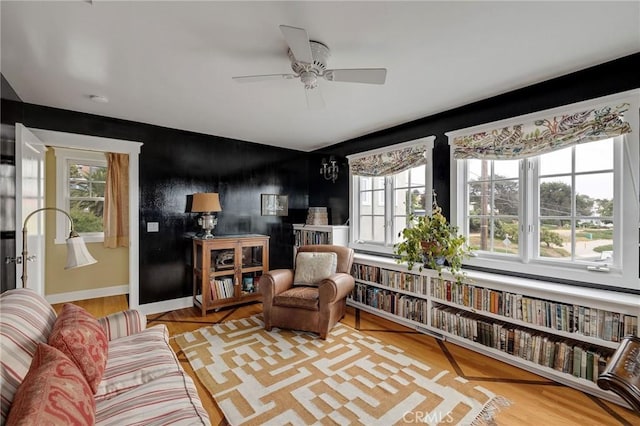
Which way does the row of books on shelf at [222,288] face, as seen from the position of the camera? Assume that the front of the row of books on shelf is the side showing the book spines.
facing the viewer and to the right of the viewer

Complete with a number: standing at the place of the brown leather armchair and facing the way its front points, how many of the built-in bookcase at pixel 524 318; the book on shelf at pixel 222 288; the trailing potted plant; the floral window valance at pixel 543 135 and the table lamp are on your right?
2

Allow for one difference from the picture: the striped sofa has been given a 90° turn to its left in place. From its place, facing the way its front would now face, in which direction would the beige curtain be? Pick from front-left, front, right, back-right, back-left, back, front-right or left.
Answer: front

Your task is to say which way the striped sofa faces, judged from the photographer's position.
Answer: facing to the right of the viewer

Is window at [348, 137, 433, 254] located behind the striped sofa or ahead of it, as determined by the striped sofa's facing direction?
ahead

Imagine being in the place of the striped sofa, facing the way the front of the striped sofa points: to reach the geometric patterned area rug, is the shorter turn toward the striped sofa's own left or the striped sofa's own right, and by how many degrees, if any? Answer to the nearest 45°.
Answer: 0° — it already faces it

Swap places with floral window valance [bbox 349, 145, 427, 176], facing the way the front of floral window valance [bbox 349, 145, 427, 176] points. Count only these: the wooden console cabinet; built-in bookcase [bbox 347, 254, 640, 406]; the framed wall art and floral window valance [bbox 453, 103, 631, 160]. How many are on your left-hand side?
2

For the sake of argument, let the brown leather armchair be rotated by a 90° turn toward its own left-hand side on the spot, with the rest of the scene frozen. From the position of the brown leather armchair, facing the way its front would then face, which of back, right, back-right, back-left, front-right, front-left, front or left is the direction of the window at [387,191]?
left

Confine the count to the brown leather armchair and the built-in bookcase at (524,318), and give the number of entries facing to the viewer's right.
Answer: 0

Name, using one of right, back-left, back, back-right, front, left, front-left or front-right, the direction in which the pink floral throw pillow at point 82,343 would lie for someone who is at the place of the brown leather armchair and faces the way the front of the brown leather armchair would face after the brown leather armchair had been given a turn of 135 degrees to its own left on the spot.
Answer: back-right

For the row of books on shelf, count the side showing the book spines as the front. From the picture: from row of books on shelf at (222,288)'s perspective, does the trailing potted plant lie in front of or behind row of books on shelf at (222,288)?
in front

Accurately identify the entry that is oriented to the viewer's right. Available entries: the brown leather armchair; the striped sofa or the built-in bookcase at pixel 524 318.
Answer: the striped sofa

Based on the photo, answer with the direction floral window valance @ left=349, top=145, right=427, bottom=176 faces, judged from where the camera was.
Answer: facing the viewer and to the left of the viewer

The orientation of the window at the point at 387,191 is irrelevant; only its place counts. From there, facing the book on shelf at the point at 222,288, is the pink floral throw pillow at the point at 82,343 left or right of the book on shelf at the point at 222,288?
left
